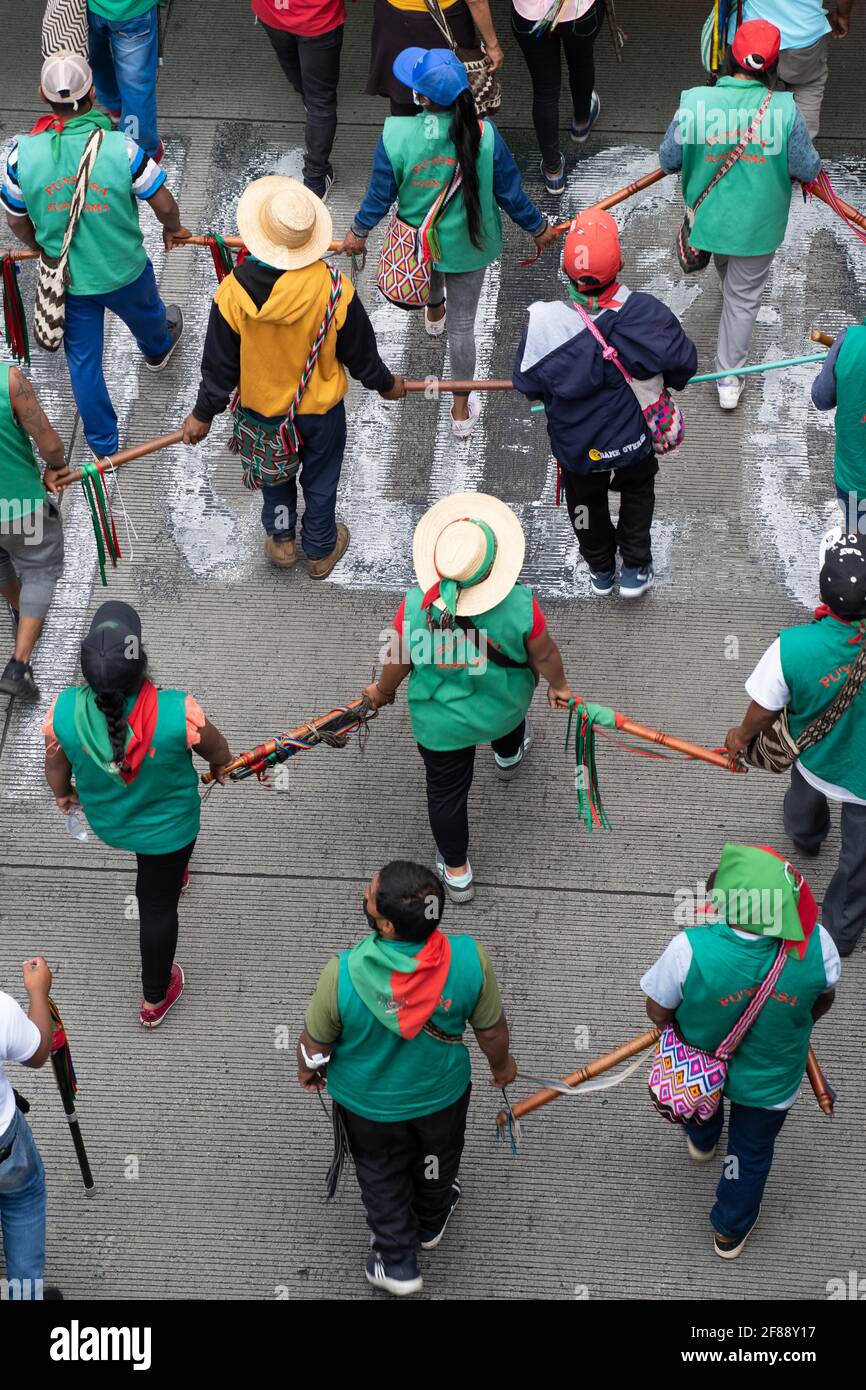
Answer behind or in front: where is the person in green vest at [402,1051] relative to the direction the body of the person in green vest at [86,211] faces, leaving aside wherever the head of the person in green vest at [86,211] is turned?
behind

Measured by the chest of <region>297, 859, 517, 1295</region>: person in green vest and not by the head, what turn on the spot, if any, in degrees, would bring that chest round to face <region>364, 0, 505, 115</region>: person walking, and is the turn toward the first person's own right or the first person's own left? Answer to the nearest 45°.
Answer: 0° — they already face them

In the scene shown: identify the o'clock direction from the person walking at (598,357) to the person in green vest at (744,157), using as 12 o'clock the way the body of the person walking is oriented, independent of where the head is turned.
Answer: The person in green vest is roughly at 1 o'clock from the person walking.

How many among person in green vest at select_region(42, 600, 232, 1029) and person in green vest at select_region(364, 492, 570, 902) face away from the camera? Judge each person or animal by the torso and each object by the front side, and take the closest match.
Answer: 2

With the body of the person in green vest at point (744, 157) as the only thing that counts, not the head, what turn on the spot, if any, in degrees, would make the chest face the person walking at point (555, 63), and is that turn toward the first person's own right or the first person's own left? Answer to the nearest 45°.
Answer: approximately 45° to the first person's own left

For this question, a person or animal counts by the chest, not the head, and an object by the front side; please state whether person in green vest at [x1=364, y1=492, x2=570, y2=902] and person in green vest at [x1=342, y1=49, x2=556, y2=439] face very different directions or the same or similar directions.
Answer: same or similar directions

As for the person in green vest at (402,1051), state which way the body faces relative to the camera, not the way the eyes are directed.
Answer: away from the camera

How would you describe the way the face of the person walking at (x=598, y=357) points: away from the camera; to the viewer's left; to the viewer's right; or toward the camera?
away from the camera

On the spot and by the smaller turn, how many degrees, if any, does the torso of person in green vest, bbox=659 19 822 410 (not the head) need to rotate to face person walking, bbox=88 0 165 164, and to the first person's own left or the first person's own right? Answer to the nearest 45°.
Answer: approximately 90° to the first person's own left

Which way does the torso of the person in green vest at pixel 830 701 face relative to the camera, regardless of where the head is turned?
away from the camera

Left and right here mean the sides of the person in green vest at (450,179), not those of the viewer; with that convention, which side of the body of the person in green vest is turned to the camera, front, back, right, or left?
back

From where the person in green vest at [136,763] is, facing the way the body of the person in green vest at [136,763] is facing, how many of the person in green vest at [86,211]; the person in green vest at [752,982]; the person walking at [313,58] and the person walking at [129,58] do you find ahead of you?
3

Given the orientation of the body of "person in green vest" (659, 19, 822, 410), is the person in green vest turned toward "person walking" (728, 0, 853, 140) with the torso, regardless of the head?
yes

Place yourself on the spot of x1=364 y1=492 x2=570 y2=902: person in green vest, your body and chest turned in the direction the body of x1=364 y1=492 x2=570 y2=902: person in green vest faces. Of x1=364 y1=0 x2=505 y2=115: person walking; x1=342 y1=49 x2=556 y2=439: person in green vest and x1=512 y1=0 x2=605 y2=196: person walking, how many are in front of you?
3

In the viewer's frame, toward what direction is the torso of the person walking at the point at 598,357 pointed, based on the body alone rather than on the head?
away from the camera

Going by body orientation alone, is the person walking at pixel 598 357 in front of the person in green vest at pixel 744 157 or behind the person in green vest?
behind

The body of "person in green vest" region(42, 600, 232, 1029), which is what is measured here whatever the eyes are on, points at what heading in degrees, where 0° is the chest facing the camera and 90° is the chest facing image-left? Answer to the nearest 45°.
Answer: approximately 180°

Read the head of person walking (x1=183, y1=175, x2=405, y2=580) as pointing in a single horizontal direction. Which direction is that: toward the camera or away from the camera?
away from the camera

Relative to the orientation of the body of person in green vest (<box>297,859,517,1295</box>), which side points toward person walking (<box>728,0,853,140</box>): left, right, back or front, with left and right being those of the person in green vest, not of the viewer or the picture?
front

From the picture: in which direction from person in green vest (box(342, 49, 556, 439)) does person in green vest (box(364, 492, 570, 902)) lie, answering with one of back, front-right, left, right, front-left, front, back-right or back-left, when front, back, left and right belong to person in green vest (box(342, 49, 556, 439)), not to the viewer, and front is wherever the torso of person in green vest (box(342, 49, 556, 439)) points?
back

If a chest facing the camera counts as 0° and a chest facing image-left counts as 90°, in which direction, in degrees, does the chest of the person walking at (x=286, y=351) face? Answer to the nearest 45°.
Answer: approximately 180°

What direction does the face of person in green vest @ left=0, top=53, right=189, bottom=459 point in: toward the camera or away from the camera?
away from the camera

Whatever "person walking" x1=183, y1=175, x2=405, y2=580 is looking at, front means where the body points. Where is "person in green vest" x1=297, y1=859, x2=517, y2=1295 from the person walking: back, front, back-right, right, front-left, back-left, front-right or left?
back

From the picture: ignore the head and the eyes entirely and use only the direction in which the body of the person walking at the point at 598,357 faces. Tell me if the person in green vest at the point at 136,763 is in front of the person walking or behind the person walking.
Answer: behind
